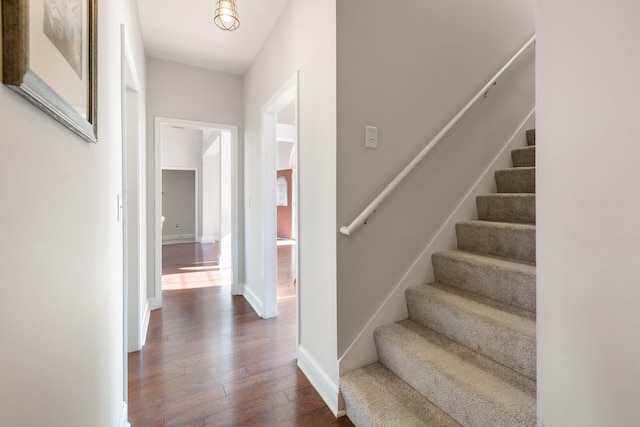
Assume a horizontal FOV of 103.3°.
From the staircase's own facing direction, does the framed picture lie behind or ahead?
ahead

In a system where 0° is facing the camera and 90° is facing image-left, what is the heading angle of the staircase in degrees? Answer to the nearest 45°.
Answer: approximately 45°

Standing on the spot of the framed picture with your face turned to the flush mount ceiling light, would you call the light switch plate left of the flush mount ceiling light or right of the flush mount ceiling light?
right
